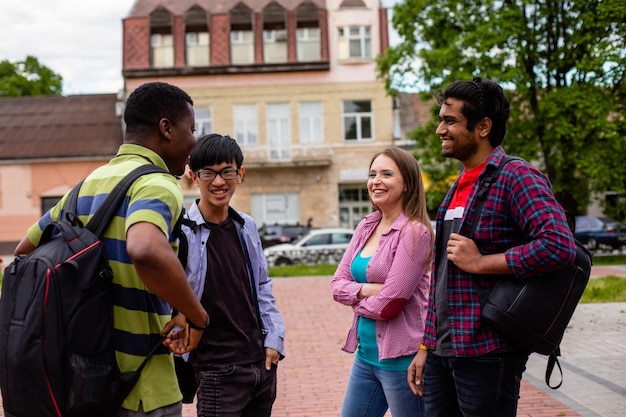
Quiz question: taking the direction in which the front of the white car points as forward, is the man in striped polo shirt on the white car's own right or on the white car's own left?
on the white car's own left

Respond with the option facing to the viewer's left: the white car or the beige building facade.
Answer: the white car

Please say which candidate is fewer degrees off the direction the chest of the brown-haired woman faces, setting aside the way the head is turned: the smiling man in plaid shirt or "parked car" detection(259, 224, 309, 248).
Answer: the smiling man in plaid shirt

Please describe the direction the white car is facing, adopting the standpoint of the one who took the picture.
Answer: facing to the left of the viewer

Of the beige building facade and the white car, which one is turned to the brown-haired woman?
the beige building facade

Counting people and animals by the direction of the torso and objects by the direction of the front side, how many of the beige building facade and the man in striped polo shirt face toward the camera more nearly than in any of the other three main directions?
1

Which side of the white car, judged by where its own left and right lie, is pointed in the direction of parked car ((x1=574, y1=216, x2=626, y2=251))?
back

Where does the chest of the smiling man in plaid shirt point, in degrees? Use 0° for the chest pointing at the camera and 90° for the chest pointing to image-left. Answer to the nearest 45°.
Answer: approximately 45°

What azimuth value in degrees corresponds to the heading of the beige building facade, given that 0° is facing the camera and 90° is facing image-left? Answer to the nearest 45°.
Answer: approximately 0°

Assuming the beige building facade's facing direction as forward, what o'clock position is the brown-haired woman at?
The brown-haired woman is roughly at 12 o'clock from the beige building facade.

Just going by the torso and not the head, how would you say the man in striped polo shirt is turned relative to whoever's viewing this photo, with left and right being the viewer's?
facing away from the viewer and to the right of the viewer
